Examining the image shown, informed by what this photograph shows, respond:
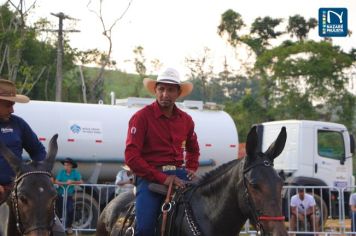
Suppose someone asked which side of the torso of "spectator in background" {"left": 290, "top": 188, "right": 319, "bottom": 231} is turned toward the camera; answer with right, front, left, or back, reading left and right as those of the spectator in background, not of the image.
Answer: front

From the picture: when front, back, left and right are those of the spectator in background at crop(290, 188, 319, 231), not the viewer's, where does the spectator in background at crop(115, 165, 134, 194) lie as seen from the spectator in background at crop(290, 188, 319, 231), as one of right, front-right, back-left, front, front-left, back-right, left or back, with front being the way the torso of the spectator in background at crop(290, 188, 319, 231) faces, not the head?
right

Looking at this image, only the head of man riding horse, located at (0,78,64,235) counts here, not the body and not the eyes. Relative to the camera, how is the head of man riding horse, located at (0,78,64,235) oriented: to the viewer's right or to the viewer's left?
to the viewer's right

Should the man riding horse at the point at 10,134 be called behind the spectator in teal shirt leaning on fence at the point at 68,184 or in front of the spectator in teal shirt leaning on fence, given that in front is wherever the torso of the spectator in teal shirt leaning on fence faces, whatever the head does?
in front

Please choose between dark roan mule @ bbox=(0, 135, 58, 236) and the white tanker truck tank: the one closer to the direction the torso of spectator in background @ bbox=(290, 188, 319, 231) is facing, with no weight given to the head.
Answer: the dark roan mule

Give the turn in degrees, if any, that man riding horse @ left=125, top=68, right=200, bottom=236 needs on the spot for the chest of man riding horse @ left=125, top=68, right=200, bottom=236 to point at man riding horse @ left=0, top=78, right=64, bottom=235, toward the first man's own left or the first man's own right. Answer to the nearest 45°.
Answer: approximately 135° to the first man's own right

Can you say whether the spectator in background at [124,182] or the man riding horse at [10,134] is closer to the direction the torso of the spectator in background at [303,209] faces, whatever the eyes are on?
the man riding horse

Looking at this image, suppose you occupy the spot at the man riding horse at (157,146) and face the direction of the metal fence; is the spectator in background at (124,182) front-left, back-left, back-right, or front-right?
front-left

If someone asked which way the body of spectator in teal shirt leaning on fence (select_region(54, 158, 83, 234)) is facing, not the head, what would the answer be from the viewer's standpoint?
toward the camera

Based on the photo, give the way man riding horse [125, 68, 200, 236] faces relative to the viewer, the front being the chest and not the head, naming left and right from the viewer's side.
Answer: facing the viewer and to the right of the viewer

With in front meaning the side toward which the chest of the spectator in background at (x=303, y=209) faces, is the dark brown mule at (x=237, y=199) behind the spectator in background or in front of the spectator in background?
in front

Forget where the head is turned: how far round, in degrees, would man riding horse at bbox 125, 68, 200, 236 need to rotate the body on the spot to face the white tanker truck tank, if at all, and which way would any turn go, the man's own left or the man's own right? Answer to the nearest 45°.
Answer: approximately 135° to the man's own left
